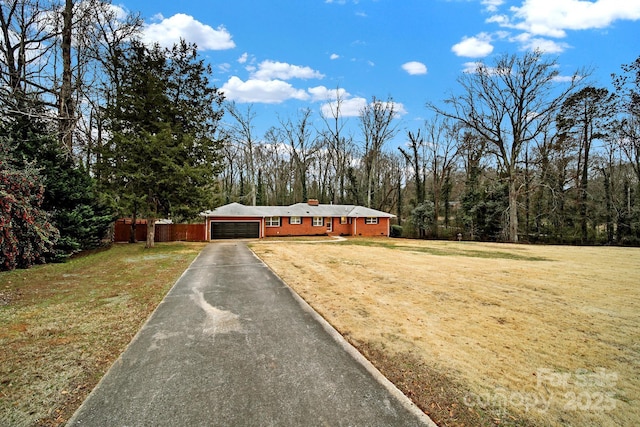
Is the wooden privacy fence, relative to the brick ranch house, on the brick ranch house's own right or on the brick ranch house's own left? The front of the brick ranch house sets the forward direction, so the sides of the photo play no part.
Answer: on the brick ranch house's own right

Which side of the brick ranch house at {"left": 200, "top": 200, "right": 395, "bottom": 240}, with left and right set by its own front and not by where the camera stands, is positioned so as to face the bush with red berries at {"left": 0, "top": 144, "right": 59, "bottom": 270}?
front

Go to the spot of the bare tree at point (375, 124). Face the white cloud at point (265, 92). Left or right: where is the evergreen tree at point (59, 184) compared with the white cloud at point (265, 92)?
left

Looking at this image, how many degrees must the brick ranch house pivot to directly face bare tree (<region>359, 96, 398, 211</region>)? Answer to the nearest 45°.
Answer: approximately 135° to its left

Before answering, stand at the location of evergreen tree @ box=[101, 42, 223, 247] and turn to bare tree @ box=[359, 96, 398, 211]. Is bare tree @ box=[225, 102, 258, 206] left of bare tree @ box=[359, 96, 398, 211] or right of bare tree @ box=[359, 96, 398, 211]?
left

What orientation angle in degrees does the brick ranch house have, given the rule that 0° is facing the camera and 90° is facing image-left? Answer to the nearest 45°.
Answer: approximately 0°
